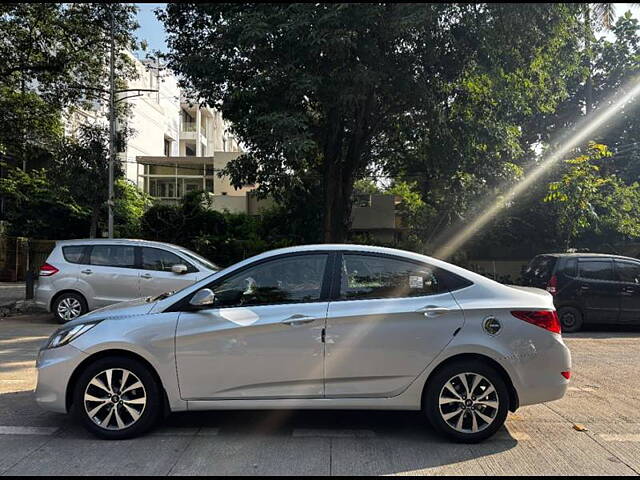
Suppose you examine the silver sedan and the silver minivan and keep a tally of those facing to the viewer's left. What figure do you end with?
1

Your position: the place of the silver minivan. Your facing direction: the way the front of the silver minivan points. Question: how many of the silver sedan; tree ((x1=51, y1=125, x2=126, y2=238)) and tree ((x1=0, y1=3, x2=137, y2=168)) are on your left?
2

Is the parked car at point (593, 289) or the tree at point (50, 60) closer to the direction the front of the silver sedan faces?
the tree

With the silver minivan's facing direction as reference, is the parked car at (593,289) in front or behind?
in front

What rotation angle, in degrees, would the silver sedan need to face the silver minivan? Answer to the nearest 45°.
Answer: approximately 45° to its right

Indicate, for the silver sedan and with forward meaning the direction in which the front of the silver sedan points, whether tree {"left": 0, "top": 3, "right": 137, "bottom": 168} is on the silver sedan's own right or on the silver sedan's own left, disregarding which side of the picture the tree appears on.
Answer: on the silver sedan's own right

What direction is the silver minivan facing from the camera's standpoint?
to the viewer's right

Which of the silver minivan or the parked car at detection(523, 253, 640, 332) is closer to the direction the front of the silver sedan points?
the silver minivan

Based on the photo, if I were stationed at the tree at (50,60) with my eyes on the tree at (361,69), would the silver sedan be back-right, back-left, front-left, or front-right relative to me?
front-right

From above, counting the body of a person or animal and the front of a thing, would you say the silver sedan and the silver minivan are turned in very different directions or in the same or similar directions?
very different directions

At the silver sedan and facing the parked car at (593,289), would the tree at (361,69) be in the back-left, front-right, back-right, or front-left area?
front-left

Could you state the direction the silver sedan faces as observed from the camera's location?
facing to the left of the viewer

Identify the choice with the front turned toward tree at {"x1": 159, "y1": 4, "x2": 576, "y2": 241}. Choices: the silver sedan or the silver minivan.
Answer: the silver minivan
